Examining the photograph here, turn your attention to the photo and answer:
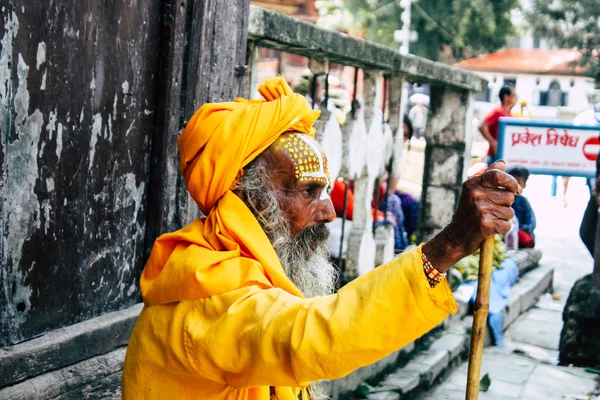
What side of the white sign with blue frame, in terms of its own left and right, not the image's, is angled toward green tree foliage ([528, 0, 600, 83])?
back

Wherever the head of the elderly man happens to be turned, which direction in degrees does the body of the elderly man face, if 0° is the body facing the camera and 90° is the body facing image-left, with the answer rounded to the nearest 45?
approximately 270°

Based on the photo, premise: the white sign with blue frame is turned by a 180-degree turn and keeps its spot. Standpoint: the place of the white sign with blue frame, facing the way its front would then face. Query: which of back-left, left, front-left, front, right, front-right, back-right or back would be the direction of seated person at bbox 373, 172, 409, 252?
back-left

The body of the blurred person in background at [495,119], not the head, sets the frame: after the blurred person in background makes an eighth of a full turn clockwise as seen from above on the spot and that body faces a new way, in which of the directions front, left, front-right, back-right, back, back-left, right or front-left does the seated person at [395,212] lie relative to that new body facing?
front-right

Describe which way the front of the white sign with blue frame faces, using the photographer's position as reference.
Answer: facing the viewer

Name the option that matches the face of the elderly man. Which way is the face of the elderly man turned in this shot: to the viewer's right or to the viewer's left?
to the viewer's right

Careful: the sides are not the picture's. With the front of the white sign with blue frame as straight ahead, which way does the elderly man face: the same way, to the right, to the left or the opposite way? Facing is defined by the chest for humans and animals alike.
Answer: to the left

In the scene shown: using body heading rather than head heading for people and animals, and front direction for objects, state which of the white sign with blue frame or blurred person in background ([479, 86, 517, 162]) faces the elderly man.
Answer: the white sign with blue frame

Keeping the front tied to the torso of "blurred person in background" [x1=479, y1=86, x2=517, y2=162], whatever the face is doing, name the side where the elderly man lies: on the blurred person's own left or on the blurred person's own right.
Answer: on the blurred person's own right

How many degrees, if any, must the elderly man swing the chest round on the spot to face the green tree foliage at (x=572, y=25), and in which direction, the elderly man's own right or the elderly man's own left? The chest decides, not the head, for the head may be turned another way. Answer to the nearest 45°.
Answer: approximately 90° to the elderly man's own left
